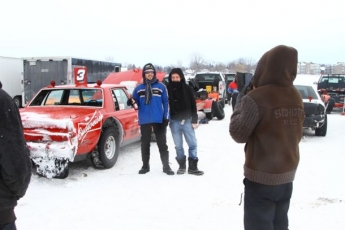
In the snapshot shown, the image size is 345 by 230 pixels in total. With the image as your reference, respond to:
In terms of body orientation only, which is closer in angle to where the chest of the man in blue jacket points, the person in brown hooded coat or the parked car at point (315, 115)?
the person in brown hooded coat

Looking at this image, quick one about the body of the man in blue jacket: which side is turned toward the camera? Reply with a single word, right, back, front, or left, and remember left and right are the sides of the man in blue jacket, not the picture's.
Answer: front

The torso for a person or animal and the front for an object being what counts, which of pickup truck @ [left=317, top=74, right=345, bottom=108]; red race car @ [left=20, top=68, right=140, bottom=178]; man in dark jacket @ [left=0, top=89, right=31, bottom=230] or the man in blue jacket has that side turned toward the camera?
the man in blue jacket

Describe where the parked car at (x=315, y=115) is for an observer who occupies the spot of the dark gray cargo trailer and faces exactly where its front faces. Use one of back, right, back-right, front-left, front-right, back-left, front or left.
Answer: right

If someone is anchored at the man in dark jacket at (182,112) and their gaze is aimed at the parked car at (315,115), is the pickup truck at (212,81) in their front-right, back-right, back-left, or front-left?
front-left

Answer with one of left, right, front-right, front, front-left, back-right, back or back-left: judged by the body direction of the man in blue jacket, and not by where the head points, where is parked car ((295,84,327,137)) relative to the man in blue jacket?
back-left

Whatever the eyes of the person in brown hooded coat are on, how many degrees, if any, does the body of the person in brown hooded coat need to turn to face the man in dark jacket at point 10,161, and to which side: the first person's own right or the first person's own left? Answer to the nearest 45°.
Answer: approximately 90° to the first person's own left

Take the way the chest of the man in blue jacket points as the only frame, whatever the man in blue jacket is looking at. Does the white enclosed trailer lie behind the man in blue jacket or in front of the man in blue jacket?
behind

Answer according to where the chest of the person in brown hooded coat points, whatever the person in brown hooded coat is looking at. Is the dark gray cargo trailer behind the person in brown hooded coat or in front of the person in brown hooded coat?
in front
